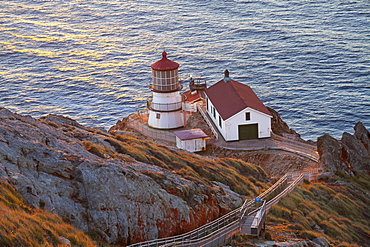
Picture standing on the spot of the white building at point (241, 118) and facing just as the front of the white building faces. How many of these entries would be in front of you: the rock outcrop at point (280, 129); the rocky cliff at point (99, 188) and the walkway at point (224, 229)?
2

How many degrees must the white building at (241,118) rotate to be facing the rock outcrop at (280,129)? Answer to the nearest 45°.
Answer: approximately 135° to its left

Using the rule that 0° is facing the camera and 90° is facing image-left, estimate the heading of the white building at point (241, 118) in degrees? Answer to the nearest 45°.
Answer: approximately 0°

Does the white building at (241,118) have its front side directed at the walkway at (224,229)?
yes

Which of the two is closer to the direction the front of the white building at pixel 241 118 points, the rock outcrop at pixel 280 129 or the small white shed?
the small white shed

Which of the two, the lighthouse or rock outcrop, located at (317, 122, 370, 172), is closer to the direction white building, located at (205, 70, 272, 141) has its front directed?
the rock outcrop

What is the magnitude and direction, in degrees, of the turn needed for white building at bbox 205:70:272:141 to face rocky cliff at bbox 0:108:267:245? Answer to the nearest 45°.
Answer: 0° — it already faces it

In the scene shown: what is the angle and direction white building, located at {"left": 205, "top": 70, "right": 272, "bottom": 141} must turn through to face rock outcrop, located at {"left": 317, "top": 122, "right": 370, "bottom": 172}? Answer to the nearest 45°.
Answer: approximately 45° to its left

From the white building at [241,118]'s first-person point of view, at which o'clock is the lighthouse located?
The lighthouse is roughly at 4 o'clock from the white building.

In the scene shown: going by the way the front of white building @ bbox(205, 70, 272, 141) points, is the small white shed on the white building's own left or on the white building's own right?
on the white building's own right

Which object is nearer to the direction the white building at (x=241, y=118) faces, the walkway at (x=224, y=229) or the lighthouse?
the walkway

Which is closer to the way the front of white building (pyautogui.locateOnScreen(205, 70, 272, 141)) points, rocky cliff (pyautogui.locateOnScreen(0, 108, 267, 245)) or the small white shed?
the rocky cliff
